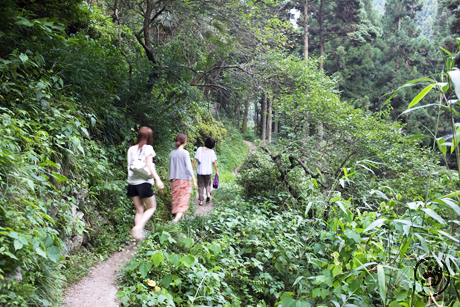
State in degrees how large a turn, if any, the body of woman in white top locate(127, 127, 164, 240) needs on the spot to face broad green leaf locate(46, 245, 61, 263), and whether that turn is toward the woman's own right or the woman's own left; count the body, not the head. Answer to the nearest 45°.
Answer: approximately 135° to the woman's own right

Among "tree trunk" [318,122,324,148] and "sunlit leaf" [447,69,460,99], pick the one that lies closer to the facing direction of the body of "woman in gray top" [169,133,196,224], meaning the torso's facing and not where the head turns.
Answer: the tree trunk

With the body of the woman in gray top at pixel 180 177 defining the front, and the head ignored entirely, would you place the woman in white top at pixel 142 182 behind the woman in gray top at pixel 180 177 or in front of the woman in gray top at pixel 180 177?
behind

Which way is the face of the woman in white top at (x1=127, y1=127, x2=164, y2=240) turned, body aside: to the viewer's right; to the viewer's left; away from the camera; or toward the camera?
away from the camera

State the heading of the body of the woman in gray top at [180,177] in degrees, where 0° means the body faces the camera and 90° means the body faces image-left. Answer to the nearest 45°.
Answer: approximately 225°

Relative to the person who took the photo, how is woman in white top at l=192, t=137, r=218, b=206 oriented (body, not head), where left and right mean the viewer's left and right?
facing away from the viewer

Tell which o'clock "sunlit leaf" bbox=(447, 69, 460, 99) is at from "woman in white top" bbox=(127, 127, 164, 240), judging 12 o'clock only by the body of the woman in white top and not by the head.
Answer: The sunlit leaf is roughly at 4 o'clock from the woman in white top.

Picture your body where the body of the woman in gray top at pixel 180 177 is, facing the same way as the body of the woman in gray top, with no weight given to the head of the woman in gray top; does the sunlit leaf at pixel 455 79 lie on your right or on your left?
on your right

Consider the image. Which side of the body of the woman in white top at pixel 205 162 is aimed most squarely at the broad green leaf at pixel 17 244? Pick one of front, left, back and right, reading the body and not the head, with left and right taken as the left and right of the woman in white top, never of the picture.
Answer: back

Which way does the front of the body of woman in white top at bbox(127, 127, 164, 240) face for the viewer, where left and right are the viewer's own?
facing away from the viewer and to the right of the viewer

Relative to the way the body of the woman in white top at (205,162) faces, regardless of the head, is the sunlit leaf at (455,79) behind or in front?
behind
